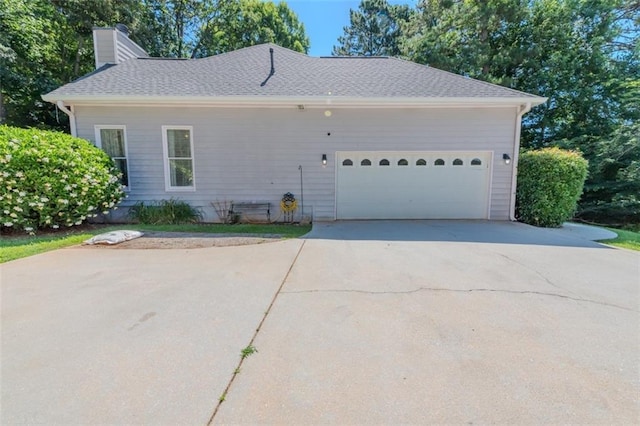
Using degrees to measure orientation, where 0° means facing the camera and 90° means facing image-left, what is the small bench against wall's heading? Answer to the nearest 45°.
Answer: approximately 0°

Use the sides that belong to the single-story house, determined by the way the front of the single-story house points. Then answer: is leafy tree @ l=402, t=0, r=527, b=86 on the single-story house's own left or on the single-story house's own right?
on the single-story house's own left

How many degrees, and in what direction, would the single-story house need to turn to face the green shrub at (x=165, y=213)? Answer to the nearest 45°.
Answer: approximately 90° to its right

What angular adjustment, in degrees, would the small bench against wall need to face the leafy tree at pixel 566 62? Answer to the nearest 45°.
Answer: approximately 90° to its left

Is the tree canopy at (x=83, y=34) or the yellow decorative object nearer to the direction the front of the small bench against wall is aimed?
the yellow decorative object

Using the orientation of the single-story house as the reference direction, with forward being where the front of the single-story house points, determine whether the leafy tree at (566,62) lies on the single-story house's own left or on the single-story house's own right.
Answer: on the single-story house's own left

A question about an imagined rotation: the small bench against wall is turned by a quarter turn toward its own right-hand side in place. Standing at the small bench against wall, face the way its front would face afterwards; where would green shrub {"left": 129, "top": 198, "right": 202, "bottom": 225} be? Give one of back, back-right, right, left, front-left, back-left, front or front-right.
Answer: front

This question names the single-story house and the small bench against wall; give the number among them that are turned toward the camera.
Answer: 2

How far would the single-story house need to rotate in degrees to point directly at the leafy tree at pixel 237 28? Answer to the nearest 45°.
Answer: approximately 180°

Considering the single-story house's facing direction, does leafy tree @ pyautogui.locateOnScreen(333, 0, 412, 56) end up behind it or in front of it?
behind
